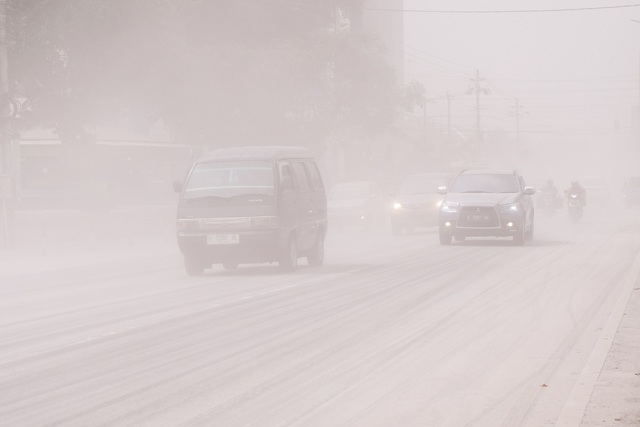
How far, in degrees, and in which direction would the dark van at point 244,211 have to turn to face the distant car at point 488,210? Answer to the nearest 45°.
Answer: approximately 180°

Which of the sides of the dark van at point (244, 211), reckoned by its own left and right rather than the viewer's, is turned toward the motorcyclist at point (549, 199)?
back

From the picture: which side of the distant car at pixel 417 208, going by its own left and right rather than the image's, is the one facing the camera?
front

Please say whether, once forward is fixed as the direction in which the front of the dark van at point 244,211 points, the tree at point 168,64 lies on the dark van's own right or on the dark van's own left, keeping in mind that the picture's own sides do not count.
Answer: on the dark van's own right

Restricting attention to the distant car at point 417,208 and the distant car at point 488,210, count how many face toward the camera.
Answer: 2

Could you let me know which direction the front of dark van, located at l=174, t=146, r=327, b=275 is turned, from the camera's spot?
facing the viewer and to the left of the viewer

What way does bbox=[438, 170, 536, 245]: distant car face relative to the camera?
toward the camera

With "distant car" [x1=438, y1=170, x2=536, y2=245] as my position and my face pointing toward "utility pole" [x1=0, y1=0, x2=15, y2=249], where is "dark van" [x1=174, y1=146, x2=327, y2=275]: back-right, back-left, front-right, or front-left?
front-left

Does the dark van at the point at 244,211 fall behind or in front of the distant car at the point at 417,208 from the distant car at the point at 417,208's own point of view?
in front

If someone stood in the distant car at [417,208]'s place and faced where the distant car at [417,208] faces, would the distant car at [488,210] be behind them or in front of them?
in front

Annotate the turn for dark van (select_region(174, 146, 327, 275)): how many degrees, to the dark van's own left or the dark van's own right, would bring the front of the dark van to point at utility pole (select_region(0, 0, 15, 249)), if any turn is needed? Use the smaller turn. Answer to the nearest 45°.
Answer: approximately 90° to the dark van's own right
